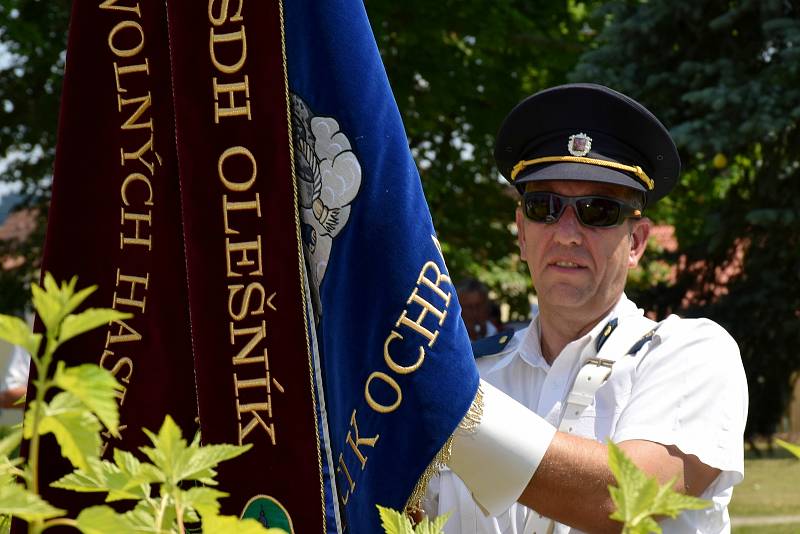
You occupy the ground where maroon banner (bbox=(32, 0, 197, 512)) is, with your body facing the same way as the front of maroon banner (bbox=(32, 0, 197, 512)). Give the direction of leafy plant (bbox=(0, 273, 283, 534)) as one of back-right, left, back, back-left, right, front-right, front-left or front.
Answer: front

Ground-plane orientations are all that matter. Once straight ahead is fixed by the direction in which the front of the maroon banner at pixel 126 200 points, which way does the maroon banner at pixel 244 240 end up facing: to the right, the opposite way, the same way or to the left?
the same way

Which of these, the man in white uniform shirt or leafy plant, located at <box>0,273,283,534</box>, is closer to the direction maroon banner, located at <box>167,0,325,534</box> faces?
the leafy plant

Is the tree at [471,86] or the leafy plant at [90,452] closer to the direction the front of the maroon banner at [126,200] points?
the leafy plant

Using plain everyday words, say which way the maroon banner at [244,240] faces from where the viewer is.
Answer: facing the viewer

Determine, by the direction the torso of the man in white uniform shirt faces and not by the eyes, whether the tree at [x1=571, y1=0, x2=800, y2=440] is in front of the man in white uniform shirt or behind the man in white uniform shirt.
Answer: behind

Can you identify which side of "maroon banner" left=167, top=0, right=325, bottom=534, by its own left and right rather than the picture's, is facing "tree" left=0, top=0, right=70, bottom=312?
back

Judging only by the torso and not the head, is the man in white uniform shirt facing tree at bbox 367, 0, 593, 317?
no

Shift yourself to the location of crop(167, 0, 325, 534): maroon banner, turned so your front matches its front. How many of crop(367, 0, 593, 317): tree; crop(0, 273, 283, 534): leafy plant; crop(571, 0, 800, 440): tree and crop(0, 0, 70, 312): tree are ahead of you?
1

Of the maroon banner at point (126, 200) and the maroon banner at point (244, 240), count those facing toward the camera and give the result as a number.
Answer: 2

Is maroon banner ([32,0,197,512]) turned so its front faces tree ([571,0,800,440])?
no

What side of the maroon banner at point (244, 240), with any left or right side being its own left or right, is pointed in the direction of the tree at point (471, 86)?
back

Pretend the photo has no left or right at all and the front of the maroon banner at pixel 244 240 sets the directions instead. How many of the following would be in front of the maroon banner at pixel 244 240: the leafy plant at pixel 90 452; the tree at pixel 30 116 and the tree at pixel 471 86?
1

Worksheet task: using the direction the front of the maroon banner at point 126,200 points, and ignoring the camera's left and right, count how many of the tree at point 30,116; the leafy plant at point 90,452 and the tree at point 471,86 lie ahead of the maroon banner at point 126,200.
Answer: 1

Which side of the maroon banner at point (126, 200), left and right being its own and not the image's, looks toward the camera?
front

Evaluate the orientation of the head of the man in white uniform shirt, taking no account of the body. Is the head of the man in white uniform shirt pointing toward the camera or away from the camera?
toward the camera
